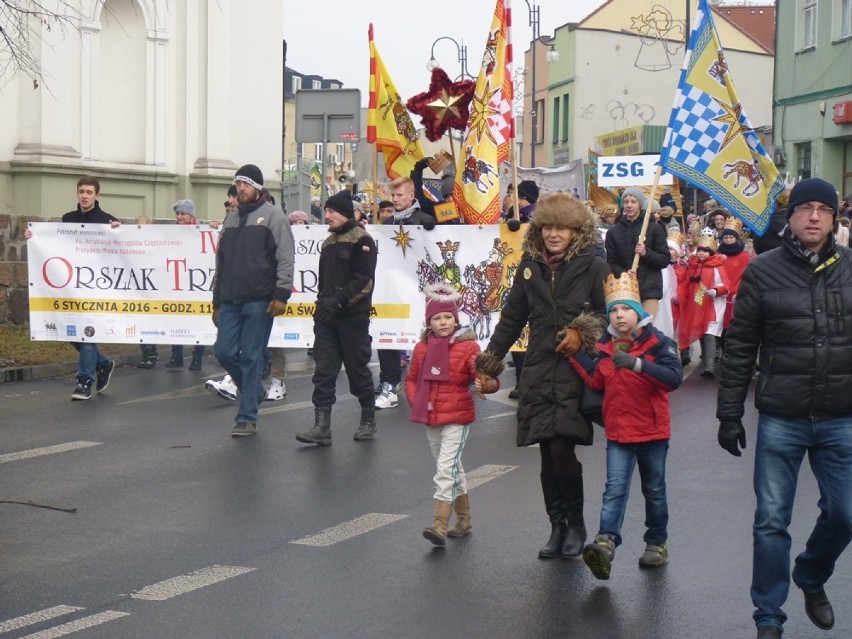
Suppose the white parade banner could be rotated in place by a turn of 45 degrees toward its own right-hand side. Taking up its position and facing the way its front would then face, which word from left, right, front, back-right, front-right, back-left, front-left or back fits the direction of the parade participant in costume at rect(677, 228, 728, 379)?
back-left

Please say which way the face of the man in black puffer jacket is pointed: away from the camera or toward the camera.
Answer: toward the camera

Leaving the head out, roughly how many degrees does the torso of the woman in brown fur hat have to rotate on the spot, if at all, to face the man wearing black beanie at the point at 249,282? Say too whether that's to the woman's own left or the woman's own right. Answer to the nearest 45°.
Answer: approximately 135° to the woman's own right

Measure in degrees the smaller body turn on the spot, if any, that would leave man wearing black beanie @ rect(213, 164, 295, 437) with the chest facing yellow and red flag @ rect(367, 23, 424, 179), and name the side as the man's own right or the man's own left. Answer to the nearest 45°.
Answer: approximately 180°

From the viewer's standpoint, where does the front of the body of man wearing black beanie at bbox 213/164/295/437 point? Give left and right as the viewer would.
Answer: facing the viewer and to the left of the viewer

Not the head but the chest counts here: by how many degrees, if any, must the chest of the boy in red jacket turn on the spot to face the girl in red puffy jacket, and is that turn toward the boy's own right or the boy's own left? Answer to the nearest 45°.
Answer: approximately 90° to the boy's own right

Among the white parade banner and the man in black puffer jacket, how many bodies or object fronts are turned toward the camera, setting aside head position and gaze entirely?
2

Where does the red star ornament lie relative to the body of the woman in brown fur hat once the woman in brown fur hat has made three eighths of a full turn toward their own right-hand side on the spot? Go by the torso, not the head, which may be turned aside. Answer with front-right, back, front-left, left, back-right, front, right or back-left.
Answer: front-right

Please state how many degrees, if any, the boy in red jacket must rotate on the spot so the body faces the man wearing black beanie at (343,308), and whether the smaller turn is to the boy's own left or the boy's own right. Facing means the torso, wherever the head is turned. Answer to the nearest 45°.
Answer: approximately 90° to the boy's own right

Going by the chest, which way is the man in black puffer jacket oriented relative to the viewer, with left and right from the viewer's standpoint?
facing the viewer

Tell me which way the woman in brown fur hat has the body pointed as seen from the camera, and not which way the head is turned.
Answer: toward the camera

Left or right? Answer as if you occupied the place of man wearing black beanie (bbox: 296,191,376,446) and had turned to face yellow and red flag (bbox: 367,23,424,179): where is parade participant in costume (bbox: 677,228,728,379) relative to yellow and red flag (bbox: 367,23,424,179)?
right

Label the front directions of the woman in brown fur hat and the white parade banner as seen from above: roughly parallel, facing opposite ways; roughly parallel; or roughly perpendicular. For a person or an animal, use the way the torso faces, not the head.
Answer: roughly parallel

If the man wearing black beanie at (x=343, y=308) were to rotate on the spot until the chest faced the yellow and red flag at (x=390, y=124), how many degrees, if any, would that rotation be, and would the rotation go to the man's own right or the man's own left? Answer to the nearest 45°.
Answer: approximately 135° to the man's own right

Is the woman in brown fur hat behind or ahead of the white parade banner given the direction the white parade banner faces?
ahead

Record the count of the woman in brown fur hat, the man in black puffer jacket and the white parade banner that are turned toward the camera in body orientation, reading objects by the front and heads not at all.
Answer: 3
